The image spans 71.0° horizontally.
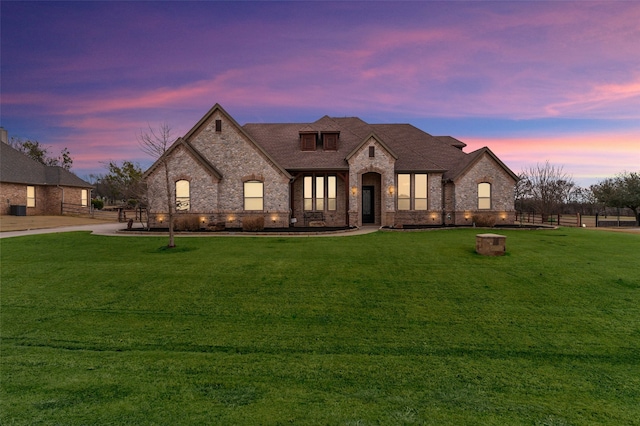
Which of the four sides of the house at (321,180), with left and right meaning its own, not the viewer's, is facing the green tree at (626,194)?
left

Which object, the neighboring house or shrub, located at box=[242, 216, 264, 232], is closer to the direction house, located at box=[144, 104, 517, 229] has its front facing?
the shrub

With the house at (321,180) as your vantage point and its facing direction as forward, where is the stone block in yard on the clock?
The stone block in yard is roughly at 11 o'clock from the house.

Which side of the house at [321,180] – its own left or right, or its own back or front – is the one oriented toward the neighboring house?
right

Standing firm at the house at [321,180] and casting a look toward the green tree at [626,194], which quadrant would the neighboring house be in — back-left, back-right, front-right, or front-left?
back-left

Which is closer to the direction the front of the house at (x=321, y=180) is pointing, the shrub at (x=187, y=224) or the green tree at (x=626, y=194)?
the shrub

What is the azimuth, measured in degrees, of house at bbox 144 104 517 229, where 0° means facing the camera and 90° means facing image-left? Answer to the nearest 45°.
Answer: approximately 0°
